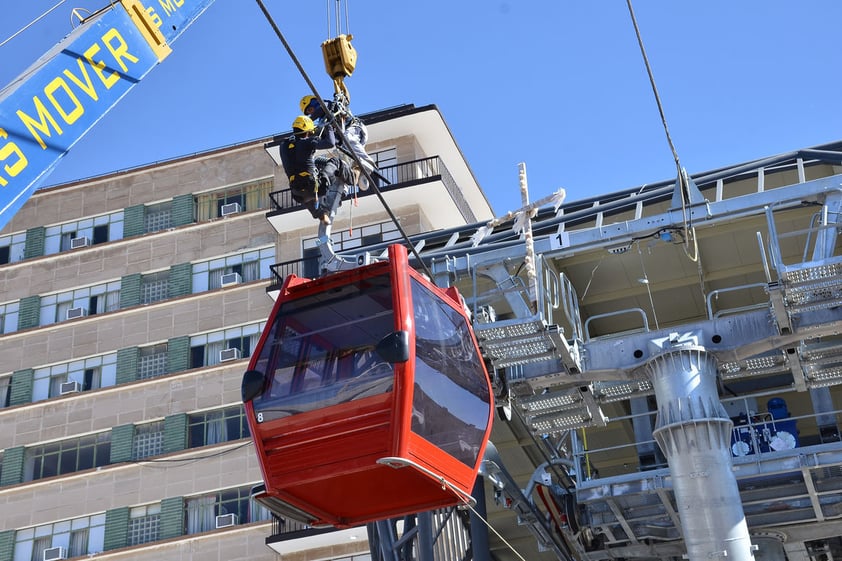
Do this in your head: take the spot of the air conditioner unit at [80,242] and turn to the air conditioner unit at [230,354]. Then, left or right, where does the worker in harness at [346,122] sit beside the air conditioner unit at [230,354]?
right

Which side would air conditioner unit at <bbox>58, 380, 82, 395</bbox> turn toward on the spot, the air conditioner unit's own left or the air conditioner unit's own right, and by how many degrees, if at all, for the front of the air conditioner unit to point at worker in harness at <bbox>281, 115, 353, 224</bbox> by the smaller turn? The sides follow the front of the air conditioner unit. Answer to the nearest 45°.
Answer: approximately 45° to the air conditioner unit's own left

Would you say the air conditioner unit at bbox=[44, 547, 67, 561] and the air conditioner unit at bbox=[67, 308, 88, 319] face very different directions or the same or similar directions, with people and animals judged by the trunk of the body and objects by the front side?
same or similar directions

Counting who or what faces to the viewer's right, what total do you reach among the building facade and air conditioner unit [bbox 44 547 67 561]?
0

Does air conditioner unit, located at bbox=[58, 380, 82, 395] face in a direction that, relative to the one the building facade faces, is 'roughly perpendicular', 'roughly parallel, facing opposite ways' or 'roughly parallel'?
roughly parallel

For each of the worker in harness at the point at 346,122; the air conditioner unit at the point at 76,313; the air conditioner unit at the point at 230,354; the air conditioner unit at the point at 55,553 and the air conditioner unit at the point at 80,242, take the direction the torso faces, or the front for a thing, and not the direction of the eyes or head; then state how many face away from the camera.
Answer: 0

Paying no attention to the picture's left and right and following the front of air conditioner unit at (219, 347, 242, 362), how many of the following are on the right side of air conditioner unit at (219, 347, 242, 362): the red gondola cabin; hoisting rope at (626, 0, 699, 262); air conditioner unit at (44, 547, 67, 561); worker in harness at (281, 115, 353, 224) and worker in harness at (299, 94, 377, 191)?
1

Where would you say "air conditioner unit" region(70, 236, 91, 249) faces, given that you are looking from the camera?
facing the viewer and to the left of the viewer

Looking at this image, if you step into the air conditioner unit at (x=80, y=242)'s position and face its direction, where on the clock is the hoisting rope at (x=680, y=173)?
The hoisting rope is roughly at 10 o'clock from the air conditioner unit.

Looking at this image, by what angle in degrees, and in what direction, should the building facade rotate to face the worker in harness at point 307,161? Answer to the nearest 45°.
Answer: approximately 45° to its left
